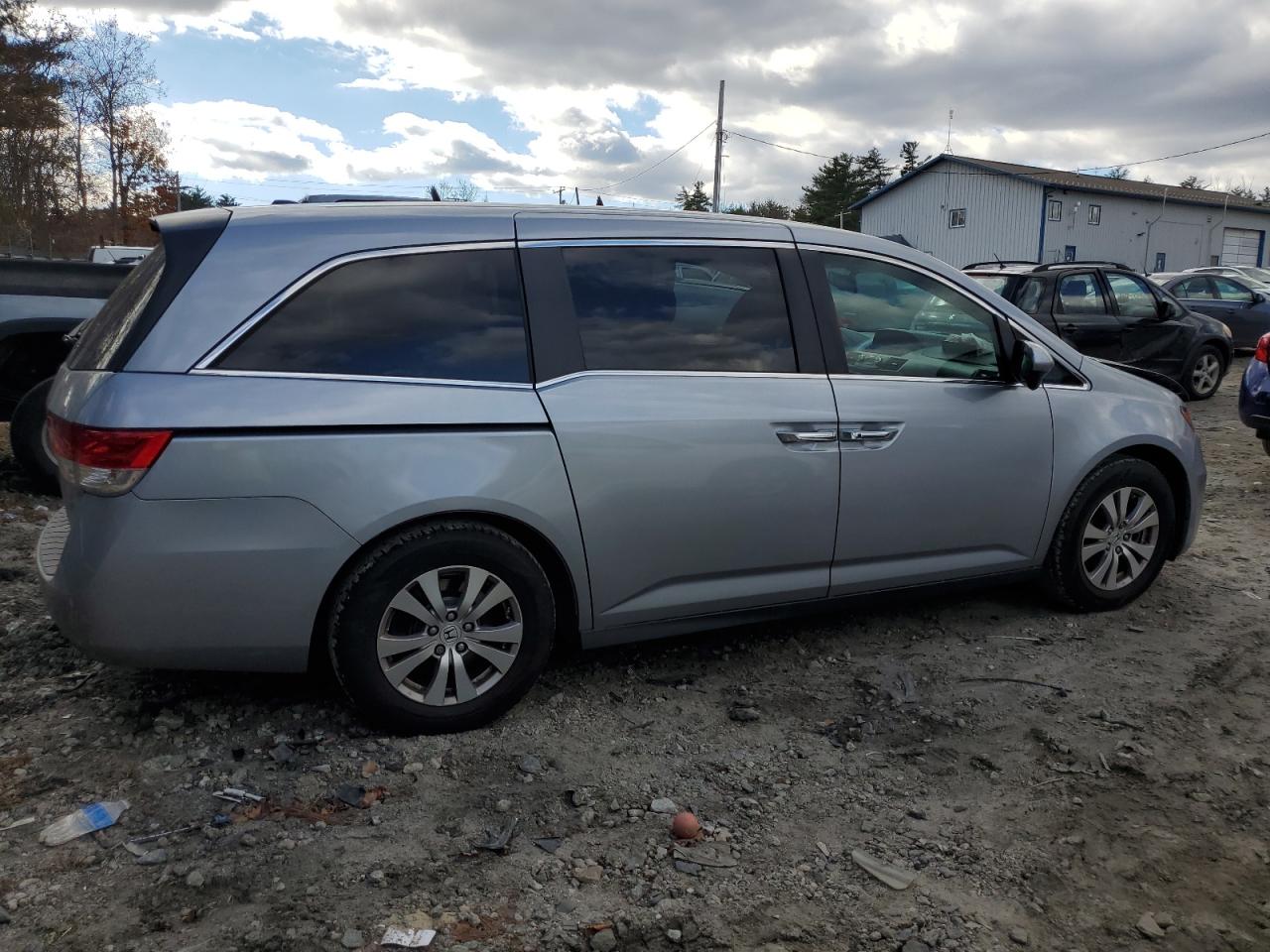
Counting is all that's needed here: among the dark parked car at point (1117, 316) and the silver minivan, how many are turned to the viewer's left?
0

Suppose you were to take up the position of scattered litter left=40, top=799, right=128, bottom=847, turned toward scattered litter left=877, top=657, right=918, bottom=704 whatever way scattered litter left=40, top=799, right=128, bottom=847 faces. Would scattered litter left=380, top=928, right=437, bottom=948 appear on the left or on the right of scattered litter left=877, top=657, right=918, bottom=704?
right

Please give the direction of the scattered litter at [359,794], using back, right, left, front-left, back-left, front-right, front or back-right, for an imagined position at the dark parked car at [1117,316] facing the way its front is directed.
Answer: back-right

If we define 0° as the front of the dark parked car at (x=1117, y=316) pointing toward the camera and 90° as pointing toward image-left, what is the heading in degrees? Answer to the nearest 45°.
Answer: approximately 225°

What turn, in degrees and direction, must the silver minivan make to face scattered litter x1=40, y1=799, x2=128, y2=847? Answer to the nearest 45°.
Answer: approximately 180°

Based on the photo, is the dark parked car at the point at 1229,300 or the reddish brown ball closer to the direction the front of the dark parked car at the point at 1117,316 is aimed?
the dark parked car

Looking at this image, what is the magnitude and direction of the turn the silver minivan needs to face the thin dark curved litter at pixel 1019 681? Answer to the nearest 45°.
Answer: approximately 45° to its right

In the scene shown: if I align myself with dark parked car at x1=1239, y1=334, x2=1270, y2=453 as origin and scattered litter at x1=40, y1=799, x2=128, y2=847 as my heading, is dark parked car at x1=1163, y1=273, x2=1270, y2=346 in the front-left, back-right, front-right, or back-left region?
back-right

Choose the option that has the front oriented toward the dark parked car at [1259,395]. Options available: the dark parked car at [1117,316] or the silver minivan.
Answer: the silver minivan

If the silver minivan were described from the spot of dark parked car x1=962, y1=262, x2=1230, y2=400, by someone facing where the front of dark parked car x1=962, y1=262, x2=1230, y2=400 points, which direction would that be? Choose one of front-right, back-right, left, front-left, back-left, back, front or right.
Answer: back-right

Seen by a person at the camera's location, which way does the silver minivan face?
facing away from the viewer and to the right of the viewer
